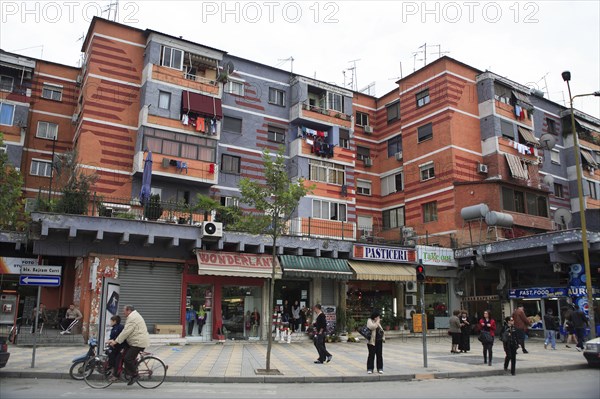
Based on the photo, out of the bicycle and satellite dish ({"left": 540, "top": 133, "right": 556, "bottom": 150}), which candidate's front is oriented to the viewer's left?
the bicycle

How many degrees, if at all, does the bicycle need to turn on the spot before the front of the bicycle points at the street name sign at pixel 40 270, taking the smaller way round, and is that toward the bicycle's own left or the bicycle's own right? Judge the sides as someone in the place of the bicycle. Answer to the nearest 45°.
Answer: approximately 45° to the bicycle's own right

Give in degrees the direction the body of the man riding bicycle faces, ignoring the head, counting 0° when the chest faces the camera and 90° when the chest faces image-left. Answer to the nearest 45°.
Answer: approximately 90°

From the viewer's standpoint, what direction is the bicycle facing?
to the viewer's left

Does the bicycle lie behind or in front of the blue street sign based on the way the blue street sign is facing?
in front

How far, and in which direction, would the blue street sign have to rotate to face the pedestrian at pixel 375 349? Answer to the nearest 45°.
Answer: approximately 45° to its left

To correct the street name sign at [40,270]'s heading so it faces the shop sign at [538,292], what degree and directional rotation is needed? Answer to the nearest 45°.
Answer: approximately 90° to its left

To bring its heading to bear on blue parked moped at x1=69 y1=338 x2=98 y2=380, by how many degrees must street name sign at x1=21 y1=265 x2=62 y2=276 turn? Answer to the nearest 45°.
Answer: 0° — it already faces it

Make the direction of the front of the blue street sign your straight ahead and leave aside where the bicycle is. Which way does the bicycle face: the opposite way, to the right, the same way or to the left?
to the right

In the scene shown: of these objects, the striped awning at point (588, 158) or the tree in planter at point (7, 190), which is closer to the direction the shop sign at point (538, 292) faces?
the tree in planter

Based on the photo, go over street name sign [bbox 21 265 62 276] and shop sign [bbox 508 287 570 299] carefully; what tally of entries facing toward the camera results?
2

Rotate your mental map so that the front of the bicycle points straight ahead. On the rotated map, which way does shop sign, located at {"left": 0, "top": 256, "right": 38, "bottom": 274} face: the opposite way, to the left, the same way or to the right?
to the left
